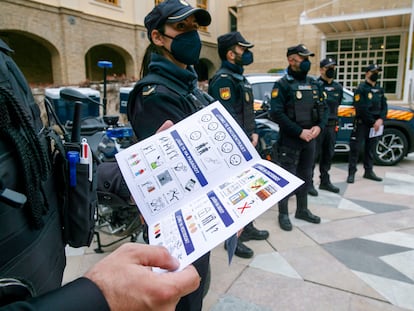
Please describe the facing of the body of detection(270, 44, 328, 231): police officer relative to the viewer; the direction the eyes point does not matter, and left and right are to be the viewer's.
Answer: facing the viewer and to the right of the viewer

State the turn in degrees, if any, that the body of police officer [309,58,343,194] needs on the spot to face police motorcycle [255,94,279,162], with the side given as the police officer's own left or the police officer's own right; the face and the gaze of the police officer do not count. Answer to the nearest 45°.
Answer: approximately 90° to the police officer's own right

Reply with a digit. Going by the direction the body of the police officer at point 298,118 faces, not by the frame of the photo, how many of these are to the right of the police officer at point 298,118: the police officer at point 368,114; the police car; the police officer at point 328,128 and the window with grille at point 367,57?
0

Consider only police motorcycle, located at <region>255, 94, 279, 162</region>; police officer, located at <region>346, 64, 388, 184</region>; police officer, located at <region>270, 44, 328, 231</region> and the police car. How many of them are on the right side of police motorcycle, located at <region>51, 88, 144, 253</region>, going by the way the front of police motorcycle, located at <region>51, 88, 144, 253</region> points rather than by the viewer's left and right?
0

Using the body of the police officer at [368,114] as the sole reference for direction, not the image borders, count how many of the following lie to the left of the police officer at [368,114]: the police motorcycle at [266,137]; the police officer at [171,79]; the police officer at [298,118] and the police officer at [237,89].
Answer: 0

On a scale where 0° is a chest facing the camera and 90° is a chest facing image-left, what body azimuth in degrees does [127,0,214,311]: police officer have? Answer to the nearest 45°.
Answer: approximately 315°

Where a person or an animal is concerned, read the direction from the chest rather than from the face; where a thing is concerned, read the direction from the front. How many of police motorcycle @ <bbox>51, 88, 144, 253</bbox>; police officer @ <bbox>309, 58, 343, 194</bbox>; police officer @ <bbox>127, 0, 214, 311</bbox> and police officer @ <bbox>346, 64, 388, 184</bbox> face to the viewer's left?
0

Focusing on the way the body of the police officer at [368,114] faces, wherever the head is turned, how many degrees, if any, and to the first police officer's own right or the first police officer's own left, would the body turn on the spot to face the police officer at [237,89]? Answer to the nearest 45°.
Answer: approximately 90° to the first police officer's own right

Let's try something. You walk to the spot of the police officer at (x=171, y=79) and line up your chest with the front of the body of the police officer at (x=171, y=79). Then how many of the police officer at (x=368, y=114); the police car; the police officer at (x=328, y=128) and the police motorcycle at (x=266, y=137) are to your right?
0

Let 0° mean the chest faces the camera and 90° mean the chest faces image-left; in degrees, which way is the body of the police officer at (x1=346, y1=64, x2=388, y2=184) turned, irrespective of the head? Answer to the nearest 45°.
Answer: approximately 315°

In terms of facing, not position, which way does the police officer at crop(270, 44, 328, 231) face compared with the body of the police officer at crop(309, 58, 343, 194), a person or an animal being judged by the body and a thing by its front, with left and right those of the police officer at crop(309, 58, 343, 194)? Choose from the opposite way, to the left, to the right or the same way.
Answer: the same way

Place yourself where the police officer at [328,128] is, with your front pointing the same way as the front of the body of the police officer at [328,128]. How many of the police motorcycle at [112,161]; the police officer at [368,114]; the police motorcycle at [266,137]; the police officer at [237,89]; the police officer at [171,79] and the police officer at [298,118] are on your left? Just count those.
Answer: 1

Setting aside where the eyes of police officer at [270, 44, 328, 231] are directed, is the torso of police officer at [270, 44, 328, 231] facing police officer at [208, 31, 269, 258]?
no

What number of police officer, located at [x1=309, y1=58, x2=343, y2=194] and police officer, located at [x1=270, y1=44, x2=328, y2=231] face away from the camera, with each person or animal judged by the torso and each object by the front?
0

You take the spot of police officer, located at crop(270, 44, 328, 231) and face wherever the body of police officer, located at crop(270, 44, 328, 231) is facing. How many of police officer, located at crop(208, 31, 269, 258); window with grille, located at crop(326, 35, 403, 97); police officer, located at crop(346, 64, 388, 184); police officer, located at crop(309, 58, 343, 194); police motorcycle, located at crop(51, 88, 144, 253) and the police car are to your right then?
2

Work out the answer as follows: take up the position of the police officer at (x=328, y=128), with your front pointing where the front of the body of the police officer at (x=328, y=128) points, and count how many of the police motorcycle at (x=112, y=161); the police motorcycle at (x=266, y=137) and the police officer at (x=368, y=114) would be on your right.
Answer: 2

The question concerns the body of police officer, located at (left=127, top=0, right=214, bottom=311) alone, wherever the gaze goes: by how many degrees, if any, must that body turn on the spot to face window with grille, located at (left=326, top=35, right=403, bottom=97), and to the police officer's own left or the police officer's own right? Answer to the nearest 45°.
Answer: approximately 90° to the police officer's own left
